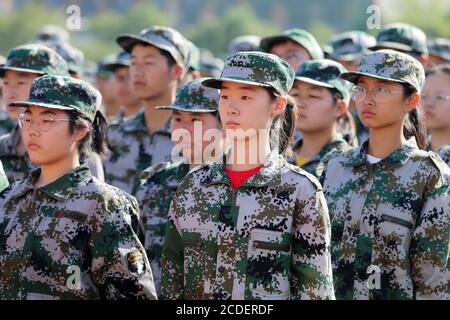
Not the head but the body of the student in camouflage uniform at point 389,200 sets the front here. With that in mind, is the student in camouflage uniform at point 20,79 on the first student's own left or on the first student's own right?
on the first student's own right

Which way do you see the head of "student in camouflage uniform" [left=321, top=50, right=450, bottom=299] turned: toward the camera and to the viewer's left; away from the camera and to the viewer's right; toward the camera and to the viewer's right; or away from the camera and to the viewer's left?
toward the camera and to the viewer's left

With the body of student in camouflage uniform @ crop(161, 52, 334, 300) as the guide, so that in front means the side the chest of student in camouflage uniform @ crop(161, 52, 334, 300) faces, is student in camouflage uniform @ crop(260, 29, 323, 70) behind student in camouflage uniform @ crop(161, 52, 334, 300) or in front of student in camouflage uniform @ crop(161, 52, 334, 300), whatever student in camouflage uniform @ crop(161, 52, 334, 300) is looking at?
behind

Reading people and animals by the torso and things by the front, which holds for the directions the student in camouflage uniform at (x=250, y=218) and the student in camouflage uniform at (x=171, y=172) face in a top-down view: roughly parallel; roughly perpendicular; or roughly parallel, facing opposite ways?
roughly parallel

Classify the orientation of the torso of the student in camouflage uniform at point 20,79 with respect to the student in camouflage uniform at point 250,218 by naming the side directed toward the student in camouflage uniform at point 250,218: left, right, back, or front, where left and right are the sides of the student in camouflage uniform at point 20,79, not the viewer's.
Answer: left

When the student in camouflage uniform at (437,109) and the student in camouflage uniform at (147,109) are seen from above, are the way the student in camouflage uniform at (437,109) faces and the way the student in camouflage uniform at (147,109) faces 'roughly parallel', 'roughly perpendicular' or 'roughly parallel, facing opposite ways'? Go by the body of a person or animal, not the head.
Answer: roughly parallel

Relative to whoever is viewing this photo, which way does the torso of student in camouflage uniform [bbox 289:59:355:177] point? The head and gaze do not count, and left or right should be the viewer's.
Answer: facing the viewer and to the left of the viewer

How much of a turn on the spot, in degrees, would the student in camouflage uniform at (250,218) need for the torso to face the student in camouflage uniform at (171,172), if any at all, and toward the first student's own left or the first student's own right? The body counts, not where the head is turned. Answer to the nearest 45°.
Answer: approximately 135° to the first student's own right

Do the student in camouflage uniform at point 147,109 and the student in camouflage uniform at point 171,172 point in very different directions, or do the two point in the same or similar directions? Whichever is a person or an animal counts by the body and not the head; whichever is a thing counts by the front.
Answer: same or similar directions

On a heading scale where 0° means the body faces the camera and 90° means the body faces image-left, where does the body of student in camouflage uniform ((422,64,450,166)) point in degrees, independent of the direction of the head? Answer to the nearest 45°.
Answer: approximately 45°

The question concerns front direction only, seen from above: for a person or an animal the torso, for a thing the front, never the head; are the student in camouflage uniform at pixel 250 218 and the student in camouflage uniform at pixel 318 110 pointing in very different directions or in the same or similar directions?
same or similar directions

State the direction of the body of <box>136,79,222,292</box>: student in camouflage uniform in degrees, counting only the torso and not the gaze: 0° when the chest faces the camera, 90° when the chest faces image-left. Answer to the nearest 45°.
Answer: approximately 45°

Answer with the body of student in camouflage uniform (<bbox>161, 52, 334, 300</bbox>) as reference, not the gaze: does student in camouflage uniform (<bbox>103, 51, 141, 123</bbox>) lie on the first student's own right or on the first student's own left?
on the first student's own right
